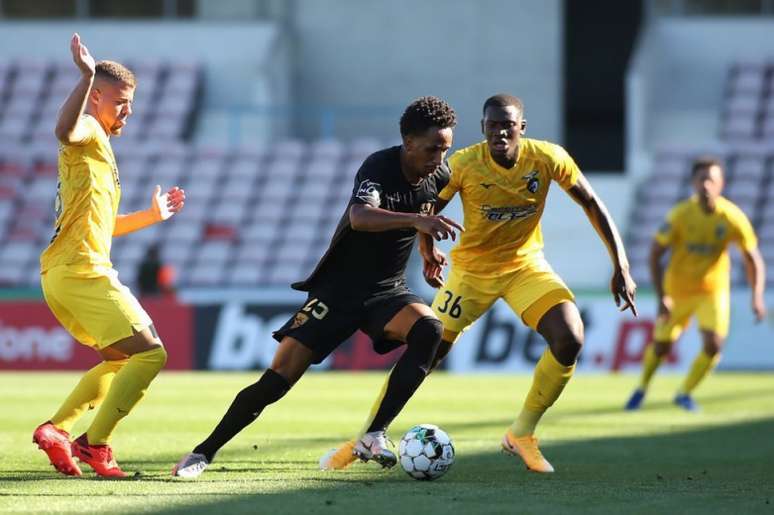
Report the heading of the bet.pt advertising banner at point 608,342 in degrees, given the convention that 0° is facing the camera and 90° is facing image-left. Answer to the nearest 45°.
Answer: approximately 0°

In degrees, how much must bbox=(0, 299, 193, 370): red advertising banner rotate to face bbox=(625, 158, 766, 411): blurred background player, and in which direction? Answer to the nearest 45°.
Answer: approximately 45° to its left

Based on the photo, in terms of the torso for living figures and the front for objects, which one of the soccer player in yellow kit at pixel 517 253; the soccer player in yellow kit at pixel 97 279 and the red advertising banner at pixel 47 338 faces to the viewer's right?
the soccer player in yellow kit at pixel 97 279

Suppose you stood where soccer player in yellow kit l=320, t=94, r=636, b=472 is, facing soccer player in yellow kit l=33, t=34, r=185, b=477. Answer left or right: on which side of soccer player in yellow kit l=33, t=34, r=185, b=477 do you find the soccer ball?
left

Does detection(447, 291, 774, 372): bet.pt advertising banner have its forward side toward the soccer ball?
yes

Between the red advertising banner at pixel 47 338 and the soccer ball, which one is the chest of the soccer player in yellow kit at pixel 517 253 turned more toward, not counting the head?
the soccer ball

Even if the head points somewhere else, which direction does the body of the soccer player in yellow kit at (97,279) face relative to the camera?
to the viewer's right

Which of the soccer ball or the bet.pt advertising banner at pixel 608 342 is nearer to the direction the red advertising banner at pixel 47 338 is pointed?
the soccer ball
